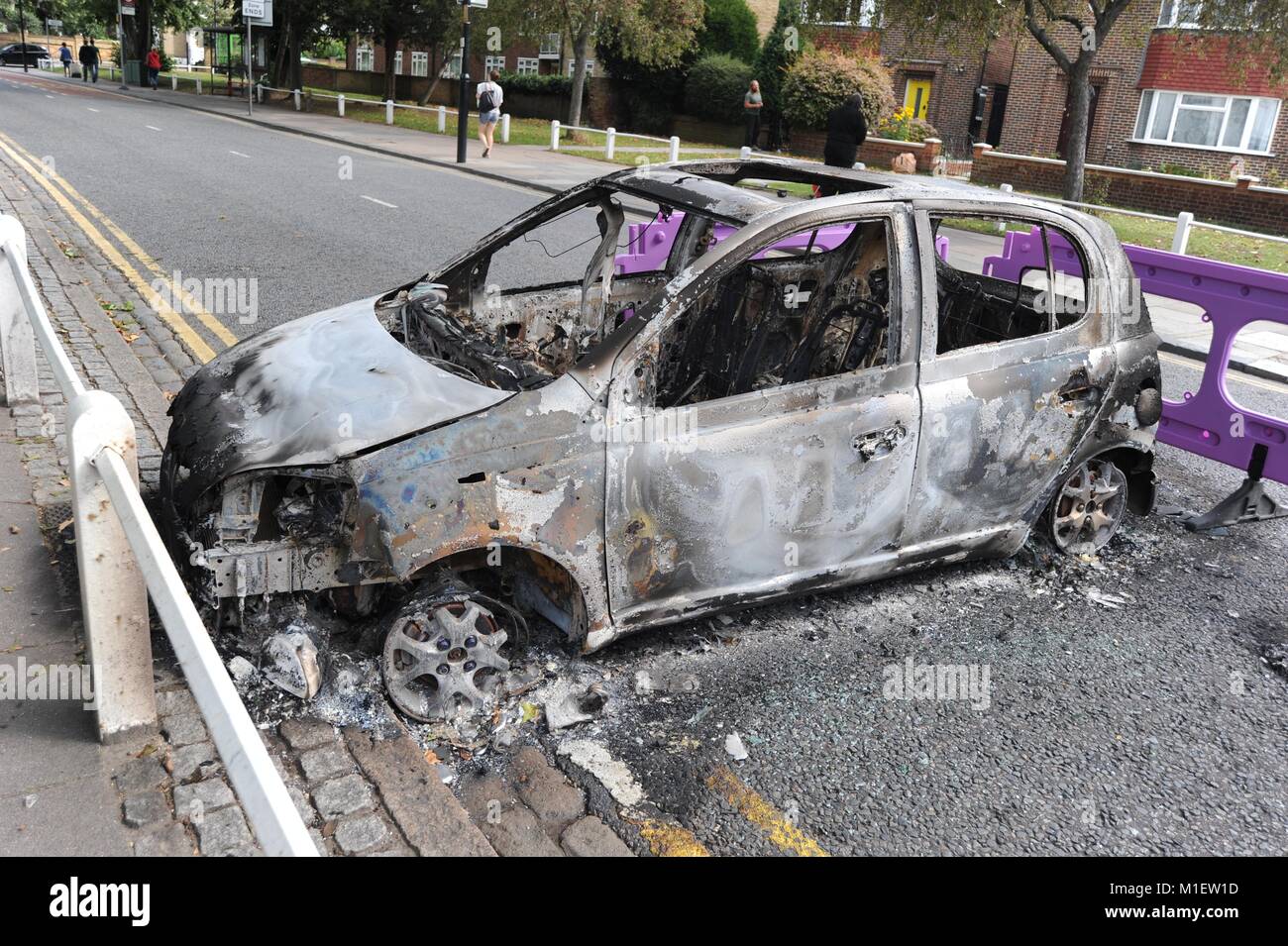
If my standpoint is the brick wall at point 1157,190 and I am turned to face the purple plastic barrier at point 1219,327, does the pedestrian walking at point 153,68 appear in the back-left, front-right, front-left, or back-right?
back-right

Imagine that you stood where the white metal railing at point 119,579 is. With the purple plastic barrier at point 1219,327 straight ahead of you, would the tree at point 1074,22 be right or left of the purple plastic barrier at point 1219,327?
left

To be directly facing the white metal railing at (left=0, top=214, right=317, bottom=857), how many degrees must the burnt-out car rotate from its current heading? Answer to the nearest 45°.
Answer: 0° — it already faces it

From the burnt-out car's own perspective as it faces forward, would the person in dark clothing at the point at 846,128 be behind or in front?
behind

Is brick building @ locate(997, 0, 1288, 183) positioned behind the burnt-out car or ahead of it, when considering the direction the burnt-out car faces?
behind

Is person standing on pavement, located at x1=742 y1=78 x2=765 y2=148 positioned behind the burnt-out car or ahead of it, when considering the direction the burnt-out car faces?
behind

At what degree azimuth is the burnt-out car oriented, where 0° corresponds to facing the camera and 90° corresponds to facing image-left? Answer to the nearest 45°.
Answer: approximately 45°

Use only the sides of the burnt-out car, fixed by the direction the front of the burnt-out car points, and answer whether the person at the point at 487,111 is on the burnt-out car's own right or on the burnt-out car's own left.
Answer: on the burnt-out car's own right
